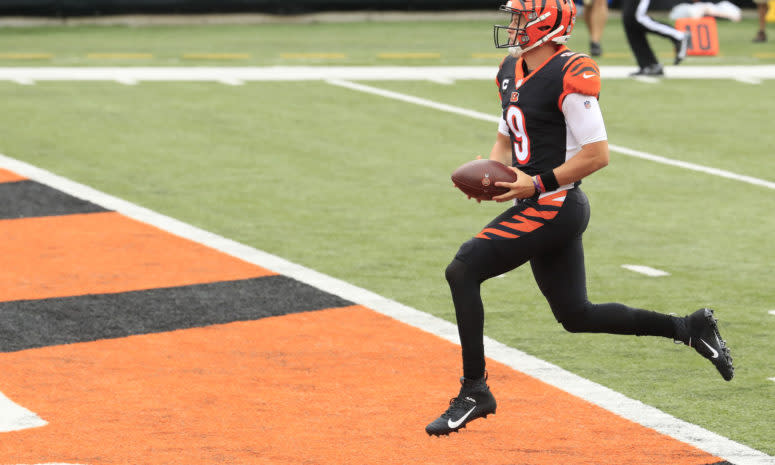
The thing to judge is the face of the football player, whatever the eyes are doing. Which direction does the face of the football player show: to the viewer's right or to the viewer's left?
to the viewer's left

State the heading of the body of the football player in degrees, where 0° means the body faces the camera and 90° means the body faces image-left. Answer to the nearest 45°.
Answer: approximately 45°
